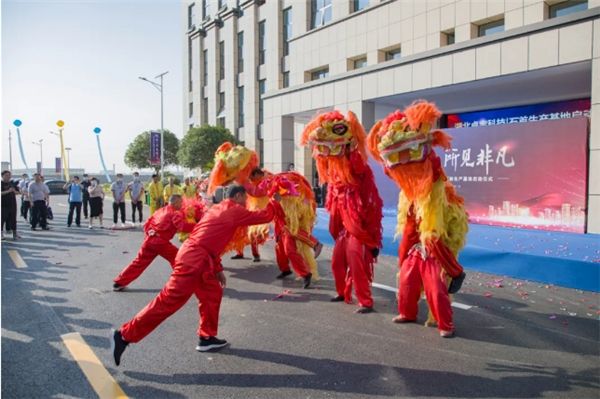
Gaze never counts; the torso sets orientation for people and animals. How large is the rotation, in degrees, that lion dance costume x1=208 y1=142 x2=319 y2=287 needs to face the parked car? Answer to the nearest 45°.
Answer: approximately 45° to its right

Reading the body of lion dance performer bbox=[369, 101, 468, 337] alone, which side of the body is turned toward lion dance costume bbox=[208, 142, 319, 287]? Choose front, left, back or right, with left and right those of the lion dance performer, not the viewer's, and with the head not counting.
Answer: right

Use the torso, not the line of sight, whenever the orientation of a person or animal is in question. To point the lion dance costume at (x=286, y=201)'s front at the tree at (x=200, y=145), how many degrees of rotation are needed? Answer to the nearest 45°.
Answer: approximately 90° to its right

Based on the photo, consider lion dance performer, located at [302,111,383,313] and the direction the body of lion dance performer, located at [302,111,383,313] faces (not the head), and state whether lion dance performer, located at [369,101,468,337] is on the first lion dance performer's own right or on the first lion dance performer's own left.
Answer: on the first lion dance performer's own left

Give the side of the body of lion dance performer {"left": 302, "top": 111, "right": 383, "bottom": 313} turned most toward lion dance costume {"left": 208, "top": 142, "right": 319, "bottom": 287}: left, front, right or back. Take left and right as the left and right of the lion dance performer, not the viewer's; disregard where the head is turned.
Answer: right

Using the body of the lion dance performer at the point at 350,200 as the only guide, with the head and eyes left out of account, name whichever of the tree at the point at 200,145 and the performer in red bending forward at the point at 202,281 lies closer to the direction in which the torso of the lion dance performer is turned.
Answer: the performer in red bending forward

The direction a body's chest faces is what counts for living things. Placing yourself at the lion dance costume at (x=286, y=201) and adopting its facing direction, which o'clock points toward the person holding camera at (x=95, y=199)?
The person holding camera is roughly at 2 o'clock from the lion dance costume.

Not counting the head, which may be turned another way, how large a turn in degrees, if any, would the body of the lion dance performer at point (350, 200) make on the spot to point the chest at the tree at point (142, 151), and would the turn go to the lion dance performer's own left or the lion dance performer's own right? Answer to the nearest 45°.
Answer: approximately 90° to the lion dance performer's own right

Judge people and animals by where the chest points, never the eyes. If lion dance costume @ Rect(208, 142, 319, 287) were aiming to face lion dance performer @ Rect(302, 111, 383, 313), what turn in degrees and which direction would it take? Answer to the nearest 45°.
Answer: approximately 135° to its left

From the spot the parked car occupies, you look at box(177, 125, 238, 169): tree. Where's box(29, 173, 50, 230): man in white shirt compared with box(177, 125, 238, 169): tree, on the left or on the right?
right

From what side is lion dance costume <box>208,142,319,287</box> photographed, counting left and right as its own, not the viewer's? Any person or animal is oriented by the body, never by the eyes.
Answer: left

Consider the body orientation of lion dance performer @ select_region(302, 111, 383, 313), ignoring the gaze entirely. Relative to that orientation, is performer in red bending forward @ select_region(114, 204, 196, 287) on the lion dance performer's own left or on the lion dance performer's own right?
on the lion dance performer's own right
